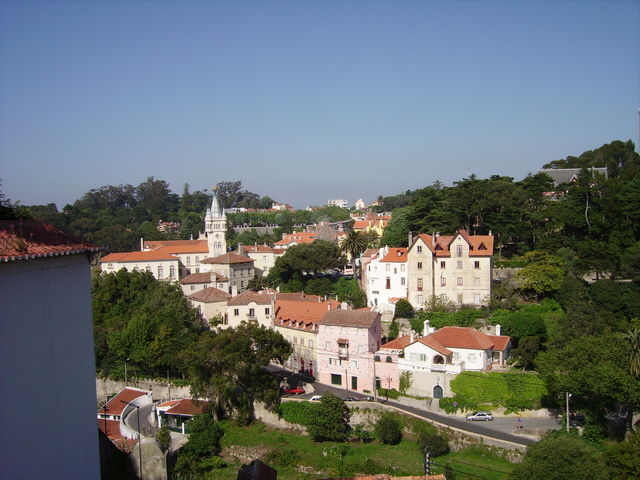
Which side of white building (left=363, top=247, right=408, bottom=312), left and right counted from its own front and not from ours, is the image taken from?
front

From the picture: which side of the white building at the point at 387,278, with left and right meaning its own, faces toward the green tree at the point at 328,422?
front

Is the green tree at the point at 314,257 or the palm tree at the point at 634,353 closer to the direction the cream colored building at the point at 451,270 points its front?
the palm tree

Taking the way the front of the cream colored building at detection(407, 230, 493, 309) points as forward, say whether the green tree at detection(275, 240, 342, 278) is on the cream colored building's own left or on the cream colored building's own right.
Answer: on the cream colored building's own right

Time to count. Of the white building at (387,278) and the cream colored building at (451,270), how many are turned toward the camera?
2

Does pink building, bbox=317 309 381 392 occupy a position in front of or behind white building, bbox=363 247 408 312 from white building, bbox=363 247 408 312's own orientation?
in front

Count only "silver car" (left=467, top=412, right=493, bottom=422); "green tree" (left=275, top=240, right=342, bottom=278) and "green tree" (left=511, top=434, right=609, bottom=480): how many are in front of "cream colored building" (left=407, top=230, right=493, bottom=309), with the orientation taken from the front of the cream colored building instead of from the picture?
2

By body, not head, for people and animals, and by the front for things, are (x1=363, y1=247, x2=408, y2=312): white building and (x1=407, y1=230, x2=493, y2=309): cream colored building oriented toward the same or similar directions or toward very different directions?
same or similar directions

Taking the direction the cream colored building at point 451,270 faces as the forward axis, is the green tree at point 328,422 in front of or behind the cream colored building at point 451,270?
in front

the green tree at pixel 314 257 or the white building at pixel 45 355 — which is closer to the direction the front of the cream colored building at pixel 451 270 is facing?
the white building

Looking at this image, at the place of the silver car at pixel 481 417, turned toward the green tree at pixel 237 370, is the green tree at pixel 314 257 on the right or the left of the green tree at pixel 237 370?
right

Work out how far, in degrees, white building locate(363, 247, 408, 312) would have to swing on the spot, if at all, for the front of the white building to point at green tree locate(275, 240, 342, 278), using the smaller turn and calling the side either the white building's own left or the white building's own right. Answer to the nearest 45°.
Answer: approximately 135° to the white building's own right

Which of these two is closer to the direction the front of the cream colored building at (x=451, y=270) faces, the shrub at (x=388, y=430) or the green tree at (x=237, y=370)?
the shrub

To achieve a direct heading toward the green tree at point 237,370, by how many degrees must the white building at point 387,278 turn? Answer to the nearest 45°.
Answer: approximately 45° to its right

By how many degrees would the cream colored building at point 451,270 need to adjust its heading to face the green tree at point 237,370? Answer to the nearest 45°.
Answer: approximately 45° to its right

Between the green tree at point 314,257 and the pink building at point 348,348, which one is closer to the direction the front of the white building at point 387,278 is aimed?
the pink building

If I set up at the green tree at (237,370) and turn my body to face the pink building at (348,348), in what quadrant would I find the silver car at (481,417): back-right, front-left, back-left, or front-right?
front-right

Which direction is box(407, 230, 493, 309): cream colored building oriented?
toward the camera
